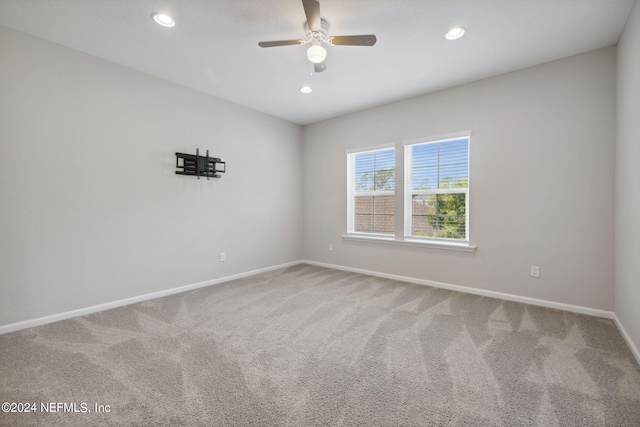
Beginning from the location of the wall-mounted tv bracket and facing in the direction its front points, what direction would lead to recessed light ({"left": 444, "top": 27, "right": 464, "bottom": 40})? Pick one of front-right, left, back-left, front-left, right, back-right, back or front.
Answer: front

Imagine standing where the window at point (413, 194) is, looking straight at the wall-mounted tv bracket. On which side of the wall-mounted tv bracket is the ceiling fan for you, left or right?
left

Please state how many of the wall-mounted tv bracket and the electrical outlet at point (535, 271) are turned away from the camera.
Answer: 0

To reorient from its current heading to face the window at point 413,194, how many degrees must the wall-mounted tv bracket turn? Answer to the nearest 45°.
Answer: approximately 45° to its left

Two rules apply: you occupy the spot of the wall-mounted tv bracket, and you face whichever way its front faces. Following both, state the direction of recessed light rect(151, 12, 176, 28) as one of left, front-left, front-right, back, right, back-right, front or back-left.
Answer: front-right

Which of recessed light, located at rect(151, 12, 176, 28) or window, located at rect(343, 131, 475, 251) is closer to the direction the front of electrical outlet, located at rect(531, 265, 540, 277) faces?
the recessed light

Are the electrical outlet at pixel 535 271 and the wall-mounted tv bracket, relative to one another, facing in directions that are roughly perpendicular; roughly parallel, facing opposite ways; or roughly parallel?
roughly perpendicular

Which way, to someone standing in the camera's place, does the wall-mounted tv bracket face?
facing the viewer and to the right of the viewer

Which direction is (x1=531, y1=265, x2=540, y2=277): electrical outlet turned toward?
toward the camera

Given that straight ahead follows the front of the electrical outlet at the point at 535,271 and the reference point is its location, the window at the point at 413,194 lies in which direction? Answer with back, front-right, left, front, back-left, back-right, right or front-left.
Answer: right
